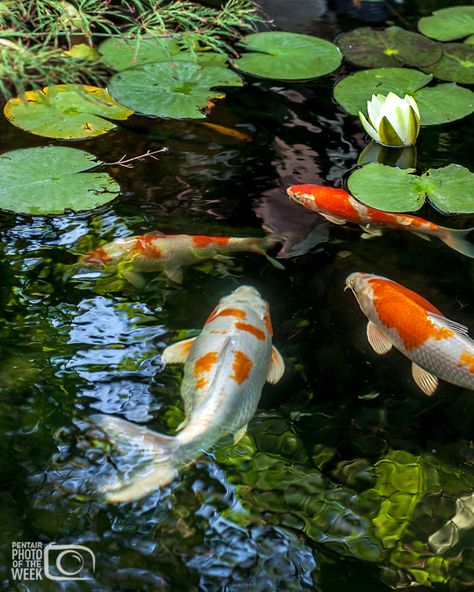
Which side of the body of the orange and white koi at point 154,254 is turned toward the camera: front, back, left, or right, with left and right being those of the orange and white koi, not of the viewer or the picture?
left

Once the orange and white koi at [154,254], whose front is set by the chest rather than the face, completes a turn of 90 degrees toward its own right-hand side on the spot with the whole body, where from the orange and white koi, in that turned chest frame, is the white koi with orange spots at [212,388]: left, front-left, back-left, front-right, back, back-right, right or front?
back

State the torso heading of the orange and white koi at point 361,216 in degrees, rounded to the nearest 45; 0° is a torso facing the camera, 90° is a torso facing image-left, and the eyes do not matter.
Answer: approximately 90°

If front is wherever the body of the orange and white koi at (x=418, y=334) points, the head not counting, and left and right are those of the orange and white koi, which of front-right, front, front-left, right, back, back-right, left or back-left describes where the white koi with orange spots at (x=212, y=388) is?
left

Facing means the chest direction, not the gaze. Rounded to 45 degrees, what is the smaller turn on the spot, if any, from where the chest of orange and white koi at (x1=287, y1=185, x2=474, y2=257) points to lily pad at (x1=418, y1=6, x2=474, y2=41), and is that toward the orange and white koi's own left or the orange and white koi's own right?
approximately 90° to the orange and white koi's own right

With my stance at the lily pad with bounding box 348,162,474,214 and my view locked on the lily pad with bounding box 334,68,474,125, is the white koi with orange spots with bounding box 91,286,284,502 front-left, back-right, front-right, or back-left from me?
back-left

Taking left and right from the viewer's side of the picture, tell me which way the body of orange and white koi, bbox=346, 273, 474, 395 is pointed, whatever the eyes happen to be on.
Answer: facing away from the viewer and to the left of the viewer

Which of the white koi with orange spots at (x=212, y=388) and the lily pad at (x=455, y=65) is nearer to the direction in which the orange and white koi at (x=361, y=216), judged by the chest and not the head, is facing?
the white koi with orange spots

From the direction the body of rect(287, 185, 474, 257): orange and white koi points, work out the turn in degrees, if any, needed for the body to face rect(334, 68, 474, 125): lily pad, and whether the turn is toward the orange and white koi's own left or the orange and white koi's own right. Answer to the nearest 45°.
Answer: approximately 90° to the orange and white koi's own right

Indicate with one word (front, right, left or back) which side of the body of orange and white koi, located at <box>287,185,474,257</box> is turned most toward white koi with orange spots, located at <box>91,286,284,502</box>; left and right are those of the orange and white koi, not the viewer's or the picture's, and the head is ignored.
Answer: left

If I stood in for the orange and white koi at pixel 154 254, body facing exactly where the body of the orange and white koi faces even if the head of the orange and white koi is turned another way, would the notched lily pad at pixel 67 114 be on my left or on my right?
on my right

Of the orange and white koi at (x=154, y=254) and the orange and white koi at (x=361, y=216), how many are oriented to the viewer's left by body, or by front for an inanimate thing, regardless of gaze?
2

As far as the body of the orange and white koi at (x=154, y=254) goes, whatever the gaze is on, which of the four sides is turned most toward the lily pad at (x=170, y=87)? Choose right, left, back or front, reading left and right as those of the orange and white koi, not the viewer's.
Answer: right

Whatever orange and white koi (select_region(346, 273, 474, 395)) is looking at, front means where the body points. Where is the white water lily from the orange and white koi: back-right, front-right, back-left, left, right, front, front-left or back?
front-right

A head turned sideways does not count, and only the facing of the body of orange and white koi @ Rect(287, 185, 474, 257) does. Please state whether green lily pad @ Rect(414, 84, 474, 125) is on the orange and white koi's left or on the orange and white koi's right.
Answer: on the orange and white koi's right
